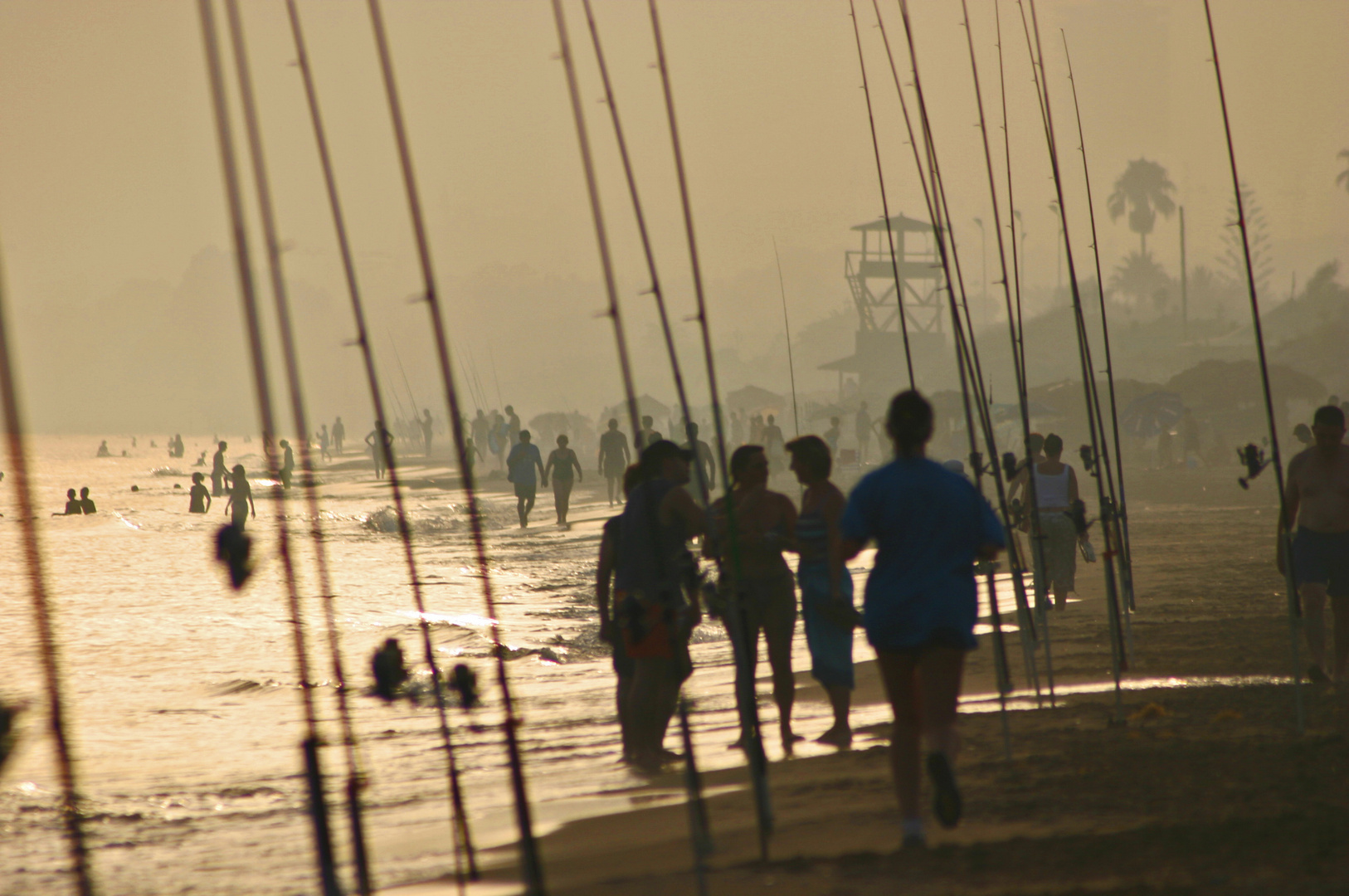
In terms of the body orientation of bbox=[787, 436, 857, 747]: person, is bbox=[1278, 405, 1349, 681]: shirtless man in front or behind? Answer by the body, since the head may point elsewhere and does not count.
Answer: behind

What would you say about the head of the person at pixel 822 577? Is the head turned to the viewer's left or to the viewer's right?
to the viewer's left

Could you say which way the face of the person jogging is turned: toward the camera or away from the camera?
away from the camera

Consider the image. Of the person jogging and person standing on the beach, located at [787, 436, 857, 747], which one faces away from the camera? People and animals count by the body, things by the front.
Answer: the person jogging

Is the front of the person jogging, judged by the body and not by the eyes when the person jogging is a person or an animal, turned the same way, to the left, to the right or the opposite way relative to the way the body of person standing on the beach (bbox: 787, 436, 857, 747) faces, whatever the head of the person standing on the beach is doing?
to the right

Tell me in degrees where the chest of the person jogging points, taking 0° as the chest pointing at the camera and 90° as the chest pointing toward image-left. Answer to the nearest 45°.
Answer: approximately 180°

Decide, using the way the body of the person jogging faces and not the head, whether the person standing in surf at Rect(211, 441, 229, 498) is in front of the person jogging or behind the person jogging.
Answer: in front

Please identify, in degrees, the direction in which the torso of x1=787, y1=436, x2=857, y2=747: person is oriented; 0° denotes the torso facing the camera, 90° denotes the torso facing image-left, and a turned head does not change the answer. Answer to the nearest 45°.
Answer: approximately 90°

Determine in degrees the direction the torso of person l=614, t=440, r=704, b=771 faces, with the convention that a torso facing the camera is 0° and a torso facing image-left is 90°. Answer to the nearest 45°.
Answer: approximately 225°

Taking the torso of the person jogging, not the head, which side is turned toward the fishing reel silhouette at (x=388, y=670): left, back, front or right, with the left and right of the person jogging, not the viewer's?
back

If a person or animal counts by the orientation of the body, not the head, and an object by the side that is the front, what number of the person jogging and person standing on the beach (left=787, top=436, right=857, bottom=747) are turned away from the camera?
1

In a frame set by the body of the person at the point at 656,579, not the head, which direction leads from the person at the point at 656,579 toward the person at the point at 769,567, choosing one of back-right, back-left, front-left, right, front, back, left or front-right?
front

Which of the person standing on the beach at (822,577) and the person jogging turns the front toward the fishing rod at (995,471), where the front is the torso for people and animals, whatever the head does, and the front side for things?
the person jogging

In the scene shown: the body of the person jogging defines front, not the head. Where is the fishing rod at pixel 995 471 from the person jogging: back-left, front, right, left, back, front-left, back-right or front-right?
front
